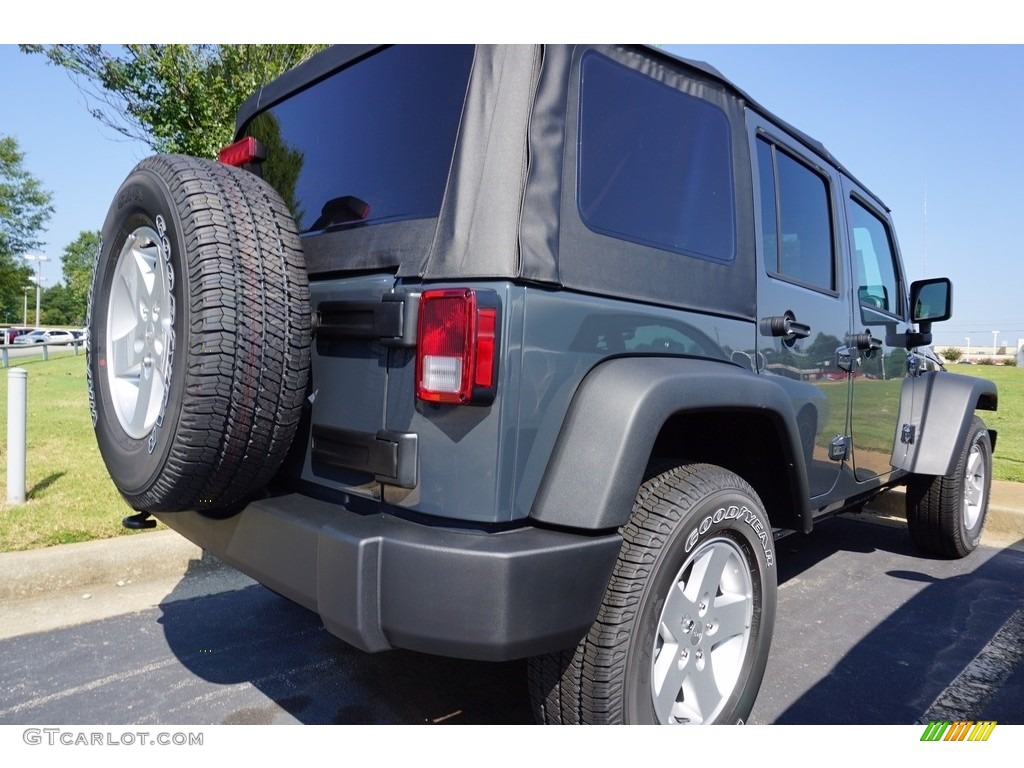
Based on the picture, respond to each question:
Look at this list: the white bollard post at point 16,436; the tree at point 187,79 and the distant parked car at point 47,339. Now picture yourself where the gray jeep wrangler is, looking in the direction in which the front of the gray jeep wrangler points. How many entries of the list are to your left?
3

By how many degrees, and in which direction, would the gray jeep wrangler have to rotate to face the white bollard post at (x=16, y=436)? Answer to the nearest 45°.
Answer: approximately 90° to its left

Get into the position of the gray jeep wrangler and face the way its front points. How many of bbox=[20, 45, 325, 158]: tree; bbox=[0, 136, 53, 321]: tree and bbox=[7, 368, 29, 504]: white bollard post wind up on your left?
3

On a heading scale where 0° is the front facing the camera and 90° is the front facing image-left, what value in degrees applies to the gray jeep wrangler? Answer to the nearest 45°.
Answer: approximately 225°

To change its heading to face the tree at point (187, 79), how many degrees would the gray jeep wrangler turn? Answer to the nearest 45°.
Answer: approximately 90° to its left

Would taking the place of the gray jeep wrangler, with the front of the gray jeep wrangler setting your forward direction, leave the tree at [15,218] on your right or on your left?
on your left

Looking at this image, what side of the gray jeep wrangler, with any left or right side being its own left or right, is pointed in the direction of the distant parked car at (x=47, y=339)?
left

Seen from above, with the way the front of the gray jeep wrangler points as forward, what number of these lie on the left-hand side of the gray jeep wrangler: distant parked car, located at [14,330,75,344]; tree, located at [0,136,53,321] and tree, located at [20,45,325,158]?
3
